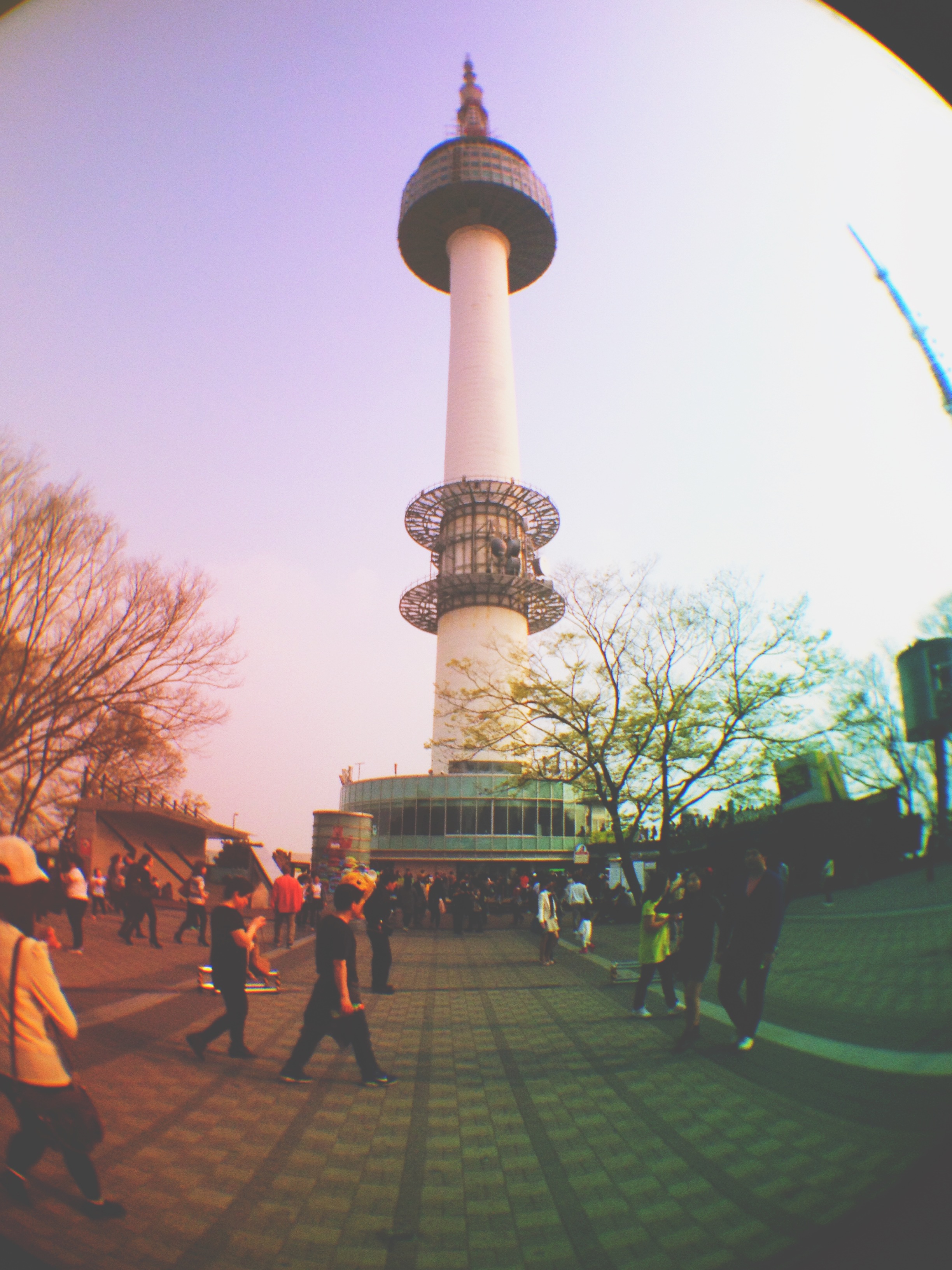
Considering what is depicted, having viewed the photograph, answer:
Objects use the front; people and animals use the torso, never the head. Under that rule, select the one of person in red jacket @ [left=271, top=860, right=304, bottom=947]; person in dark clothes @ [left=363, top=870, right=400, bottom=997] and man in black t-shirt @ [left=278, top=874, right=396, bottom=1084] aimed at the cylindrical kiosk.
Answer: person in red jacket @ [left=271, top=860, right=304, bottom=947]

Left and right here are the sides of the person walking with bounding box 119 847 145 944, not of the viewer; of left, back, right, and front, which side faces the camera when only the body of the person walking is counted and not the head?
right

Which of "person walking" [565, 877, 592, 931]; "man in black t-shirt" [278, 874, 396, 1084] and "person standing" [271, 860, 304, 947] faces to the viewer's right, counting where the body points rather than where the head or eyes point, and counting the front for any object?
the man in black t-shirt

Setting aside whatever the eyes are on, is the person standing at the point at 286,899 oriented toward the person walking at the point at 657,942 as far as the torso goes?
no

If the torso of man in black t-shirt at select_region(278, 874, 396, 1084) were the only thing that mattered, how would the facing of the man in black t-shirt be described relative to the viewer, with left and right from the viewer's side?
facing to the right of the viewer

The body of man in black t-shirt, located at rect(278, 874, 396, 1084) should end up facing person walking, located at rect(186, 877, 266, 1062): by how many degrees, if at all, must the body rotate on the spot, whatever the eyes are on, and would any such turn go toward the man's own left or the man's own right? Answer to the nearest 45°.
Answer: approximately 135° to the man's own left
